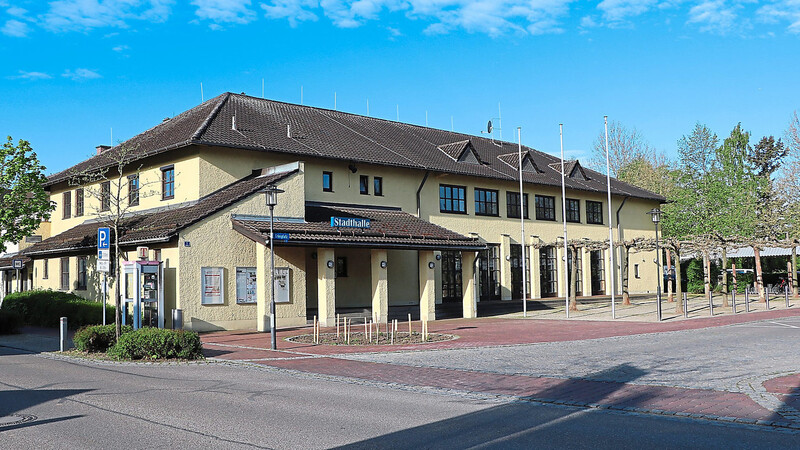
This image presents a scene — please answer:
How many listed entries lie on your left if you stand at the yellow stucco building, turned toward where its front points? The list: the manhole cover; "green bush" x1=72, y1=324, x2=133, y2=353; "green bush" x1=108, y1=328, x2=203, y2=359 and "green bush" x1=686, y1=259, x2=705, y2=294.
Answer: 1

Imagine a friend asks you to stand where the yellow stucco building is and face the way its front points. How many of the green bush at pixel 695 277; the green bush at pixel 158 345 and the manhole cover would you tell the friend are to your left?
1

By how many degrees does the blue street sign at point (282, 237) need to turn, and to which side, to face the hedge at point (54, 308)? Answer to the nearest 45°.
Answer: approximately 135° to its right

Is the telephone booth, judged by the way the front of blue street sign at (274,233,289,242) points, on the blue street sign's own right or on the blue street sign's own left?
on the blue street sign's own right

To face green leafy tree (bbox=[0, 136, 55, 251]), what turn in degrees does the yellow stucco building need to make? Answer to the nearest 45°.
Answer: approximately 135° to its right

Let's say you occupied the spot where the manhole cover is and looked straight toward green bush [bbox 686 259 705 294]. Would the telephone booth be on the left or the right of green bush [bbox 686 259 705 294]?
left

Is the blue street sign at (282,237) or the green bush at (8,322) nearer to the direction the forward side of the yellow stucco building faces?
the blue street sign

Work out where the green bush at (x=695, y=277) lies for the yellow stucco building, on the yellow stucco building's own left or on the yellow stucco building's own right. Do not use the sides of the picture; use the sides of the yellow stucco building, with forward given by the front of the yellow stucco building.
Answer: on the yellow stucco building's own left

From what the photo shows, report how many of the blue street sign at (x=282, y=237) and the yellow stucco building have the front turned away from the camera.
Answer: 0

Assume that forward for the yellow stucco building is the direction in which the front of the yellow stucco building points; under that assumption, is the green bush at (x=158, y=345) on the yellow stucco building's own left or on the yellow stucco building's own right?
on the yellow stucco building's own right

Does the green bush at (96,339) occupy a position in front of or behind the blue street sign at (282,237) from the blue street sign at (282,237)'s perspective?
in front

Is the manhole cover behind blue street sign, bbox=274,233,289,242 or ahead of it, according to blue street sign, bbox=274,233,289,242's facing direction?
ahead
